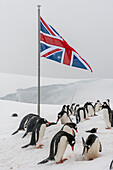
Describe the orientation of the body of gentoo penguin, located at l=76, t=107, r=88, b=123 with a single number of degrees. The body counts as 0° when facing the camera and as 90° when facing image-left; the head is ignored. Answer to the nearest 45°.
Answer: approximately 315°

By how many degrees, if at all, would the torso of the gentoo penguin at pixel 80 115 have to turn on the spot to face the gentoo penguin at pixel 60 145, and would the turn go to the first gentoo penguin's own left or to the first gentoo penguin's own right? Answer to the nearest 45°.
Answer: approximately 45° to the first gentoo penguin's own right

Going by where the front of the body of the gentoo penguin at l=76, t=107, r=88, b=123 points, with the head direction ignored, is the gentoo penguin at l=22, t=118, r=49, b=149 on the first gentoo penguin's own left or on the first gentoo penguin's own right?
on the first gentoo penguin's own right
